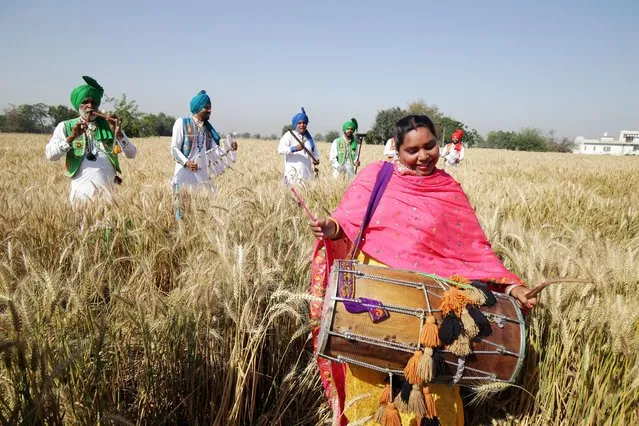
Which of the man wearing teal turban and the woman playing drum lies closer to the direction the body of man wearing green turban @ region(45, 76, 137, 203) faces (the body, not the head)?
the woman playing drum

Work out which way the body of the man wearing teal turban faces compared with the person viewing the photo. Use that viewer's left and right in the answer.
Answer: facing the viewer and to the right of the viewer

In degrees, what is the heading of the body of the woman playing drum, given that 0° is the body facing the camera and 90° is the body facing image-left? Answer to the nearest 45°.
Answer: approximately 0°

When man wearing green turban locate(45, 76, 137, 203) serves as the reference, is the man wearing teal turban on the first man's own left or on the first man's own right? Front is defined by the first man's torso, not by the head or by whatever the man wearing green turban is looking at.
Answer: on the first man's own left

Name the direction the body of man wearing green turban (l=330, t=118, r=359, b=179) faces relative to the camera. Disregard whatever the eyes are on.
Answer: toward the camera

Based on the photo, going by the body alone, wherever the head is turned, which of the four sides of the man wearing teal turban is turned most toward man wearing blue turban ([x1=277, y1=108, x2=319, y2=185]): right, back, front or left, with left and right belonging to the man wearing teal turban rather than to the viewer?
left

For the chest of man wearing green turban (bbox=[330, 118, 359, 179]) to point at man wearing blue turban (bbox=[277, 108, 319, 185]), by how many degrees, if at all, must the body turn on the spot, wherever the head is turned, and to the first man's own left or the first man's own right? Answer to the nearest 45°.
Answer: approximately 45° to the first man's own right

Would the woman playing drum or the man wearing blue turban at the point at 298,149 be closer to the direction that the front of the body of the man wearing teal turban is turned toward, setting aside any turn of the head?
the woman playing drum

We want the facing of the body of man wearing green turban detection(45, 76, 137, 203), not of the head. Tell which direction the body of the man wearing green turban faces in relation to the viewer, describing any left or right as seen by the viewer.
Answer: facing the viewer
